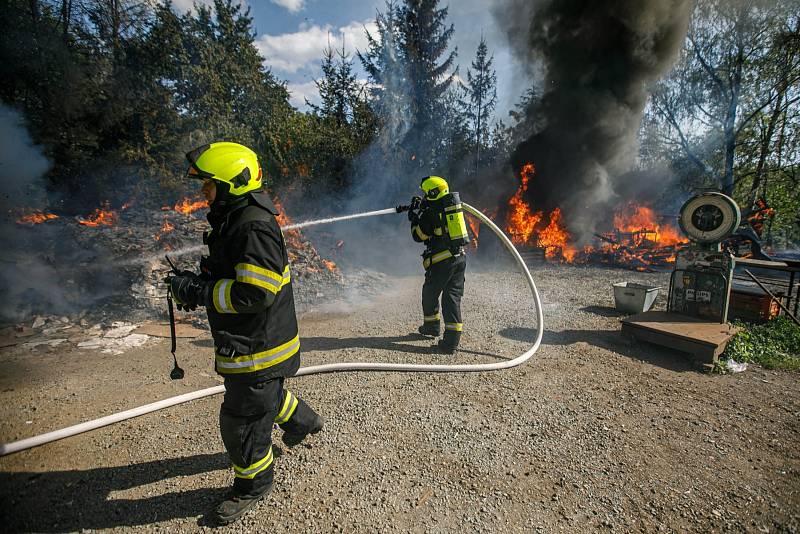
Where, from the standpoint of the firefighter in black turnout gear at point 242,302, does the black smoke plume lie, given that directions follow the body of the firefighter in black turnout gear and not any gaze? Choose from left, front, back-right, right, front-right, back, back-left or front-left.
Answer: back-right

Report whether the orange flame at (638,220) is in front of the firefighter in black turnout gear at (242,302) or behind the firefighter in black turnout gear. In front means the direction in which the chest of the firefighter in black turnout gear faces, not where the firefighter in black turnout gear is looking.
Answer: behind

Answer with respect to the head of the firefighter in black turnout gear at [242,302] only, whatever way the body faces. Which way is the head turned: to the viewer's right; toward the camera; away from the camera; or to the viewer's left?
to the viewer's left

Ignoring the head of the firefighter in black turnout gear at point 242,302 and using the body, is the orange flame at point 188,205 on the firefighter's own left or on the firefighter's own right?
on the firefighter's own right

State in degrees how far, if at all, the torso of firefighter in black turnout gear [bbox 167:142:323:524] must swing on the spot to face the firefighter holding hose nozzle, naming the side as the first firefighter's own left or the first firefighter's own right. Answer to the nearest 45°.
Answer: approximately 135° to the first firefighter's own right

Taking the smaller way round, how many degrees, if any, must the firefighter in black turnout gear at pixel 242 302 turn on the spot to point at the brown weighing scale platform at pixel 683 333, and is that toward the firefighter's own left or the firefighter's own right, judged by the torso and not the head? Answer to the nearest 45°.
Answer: approximately 180°

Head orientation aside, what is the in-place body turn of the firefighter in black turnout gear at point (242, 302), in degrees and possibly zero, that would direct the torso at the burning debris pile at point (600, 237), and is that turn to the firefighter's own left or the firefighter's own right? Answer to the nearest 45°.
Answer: approximately 135° to the firefighter's own right

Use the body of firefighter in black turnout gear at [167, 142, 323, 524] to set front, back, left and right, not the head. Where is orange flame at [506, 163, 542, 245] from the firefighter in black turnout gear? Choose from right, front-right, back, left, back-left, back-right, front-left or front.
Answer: back-right

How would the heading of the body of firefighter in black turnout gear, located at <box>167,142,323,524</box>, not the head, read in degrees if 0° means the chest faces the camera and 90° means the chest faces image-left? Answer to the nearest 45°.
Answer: approximately 90°
